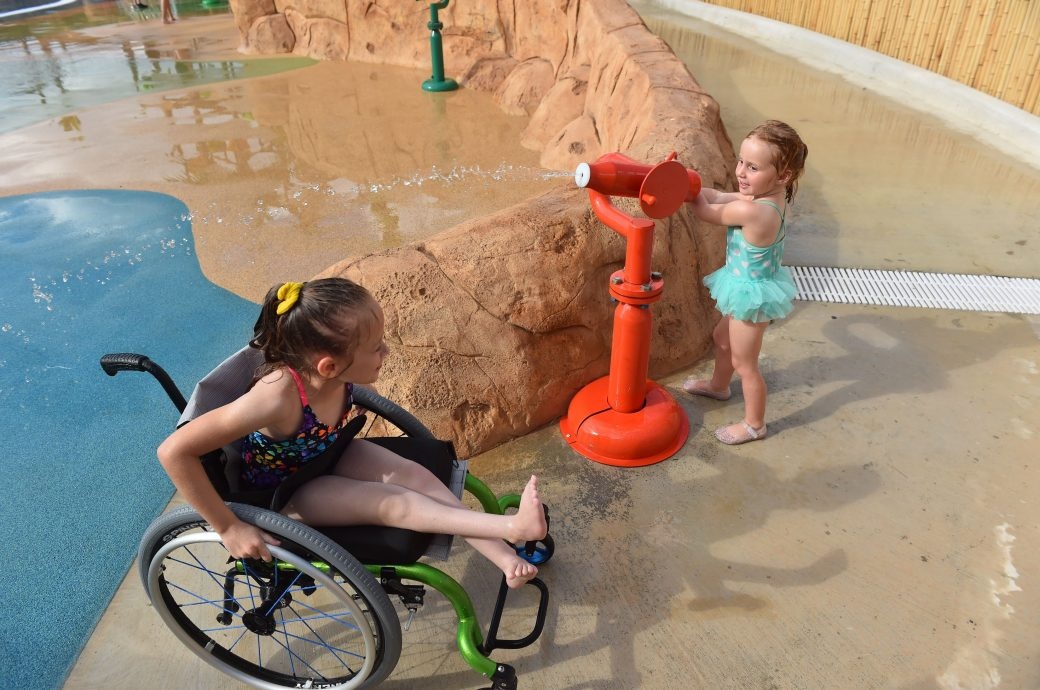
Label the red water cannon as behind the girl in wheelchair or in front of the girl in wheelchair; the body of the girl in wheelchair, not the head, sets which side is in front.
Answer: in front

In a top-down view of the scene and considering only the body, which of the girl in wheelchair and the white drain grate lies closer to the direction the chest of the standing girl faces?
the girl in wheelchair

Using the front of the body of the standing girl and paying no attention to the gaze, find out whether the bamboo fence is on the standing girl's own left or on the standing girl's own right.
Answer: on the standing girl's own right

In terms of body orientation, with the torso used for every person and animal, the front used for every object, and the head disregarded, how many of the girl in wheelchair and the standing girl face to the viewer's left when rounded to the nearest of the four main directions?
1

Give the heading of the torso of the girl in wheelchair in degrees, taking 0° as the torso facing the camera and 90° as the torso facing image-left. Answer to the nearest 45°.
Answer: approximately 270°

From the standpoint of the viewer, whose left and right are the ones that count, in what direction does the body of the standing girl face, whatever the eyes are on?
facing to the left of the viewer

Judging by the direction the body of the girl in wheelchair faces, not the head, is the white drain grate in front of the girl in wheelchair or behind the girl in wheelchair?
in front

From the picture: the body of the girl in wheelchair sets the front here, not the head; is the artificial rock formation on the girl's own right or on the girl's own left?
on the girl's own left

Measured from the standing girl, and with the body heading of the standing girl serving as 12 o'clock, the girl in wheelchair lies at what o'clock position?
The girl in wheelchair is roughly at 10 o'clock from the standing girl.

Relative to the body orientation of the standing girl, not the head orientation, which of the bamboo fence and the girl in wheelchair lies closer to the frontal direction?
the girl in wheelchair

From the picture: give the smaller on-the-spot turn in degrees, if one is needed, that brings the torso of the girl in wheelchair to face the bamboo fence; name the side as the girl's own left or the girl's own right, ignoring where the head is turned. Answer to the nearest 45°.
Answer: approximately 45° to the girl's own left
